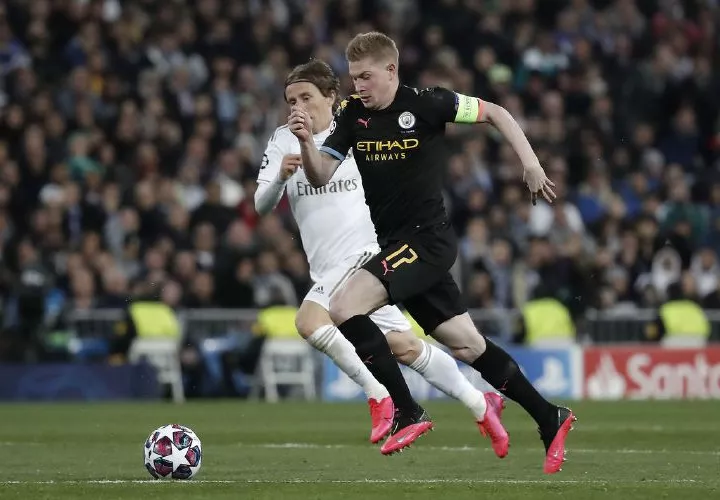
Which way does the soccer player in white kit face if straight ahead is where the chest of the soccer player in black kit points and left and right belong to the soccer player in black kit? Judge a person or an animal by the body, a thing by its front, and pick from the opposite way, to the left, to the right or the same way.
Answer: the same way

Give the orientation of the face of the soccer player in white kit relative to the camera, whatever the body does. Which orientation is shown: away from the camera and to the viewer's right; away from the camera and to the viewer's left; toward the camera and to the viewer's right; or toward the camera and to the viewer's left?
toward the camera and to the viewer's left

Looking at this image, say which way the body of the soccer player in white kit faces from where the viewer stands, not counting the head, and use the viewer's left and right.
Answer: facing the viewer and to the left of the viewer

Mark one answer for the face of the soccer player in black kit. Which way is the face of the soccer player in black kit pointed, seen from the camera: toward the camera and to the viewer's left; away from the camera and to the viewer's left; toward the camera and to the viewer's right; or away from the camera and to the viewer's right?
toward the camera and to the viewer's left

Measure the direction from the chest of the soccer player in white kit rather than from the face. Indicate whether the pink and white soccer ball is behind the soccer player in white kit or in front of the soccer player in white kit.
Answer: in front

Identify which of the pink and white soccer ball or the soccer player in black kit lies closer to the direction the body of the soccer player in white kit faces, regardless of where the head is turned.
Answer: the pink and white soccer ball

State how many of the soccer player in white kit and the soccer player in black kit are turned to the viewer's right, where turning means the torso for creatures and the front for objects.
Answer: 0

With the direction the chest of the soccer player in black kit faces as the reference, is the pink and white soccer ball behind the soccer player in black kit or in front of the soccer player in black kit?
in front

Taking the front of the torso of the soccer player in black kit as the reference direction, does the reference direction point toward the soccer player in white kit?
no

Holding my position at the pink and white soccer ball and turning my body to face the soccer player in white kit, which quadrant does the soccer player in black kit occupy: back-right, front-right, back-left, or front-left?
front-right
